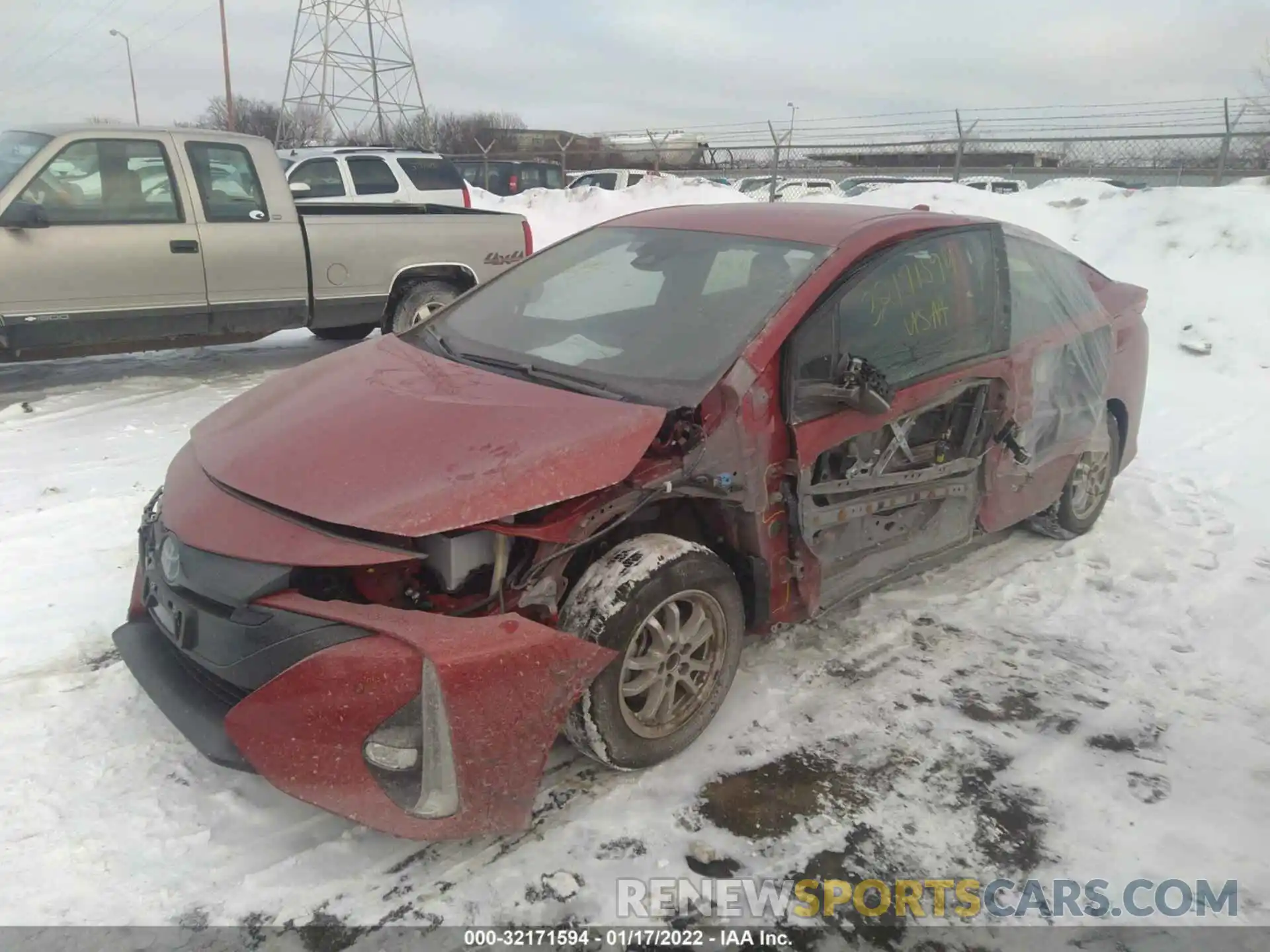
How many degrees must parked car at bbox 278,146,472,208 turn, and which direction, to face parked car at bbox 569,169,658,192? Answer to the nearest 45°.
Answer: approximately 135° to its right

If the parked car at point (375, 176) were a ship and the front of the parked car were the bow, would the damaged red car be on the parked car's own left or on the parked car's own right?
on the parked car's own left

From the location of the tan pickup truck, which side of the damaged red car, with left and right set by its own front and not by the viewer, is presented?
right

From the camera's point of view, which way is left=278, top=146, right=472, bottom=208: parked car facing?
to the viewer's left

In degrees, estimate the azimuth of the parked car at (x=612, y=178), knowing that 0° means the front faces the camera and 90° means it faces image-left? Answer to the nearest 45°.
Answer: approximately 90°

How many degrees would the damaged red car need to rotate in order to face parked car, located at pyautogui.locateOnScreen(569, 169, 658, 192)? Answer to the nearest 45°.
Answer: approximately 135° to its right
